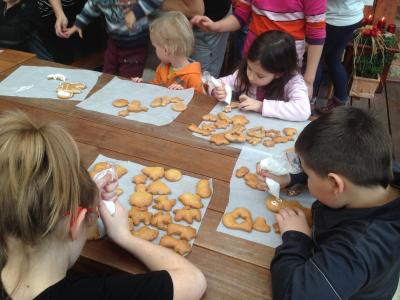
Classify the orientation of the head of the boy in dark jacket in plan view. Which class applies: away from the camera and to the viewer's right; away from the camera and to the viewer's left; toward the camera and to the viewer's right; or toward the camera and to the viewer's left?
away from the camera and to the viewer's left

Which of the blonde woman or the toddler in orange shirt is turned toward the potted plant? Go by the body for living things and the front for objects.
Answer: the blonde woman

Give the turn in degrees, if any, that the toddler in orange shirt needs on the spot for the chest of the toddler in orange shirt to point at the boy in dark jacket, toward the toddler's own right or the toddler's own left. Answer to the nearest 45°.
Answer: approximately 45° to the toddler's own left

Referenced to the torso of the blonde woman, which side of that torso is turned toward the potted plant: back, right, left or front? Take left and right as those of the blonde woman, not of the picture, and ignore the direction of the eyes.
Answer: front

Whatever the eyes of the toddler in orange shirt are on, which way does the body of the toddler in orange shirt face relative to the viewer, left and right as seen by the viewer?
facing the viewer and to the left of the viewer

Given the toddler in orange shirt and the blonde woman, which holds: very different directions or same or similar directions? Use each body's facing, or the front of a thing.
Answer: very different directions

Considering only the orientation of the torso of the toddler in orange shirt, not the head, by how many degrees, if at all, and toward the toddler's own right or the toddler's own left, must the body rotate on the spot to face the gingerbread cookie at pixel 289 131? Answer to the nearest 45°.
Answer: approximately 90° to the toddler's own left

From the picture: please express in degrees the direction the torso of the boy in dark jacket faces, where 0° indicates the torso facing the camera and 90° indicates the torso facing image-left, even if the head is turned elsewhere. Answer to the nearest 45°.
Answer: approximately 135°

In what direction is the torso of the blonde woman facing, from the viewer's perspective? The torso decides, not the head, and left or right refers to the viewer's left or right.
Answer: facing away from the viewer and to the right of the viewer

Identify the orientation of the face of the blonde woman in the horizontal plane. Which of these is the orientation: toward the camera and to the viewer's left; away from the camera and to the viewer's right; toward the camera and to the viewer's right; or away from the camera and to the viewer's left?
away from the camera and to the viewer's right
